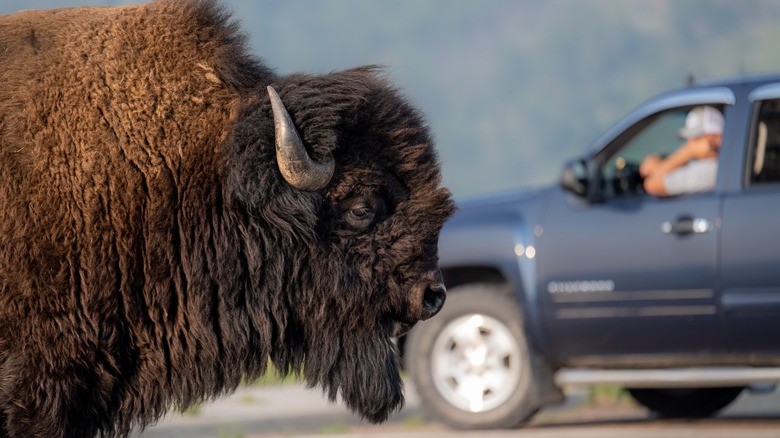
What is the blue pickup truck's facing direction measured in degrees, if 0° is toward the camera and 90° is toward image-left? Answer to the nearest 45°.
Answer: approximately 90°

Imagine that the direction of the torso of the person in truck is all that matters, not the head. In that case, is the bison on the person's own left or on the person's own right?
on the person's own left

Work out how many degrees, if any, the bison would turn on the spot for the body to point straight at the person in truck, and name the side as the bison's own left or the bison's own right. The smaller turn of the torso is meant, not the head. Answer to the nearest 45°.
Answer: approximately 45° to the bison's own left

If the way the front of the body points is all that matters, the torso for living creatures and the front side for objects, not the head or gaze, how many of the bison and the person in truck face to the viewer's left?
1

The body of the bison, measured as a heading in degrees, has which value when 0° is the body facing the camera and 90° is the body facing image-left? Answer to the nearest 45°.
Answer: approximately 270°

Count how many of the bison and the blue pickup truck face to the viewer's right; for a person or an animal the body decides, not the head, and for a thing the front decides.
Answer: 1

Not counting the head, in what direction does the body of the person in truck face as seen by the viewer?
to the viewer's left

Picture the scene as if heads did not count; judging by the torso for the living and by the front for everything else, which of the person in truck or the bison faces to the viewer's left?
the person in truck
